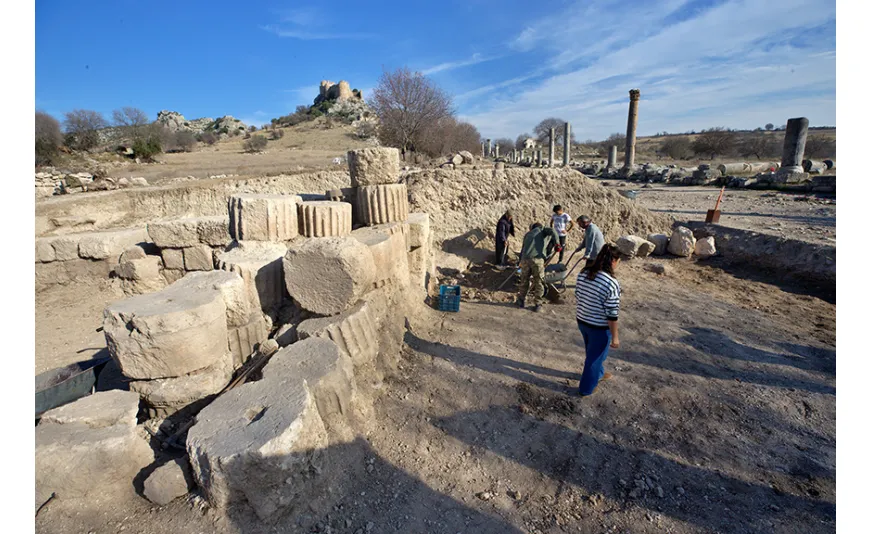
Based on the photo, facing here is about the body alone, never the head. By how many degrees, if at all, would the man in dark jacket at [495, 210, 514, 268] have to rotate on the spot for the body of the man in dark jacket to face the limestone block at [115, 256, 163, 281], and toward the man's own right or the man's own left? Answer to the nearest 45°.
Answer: approximately 135° to the man's own right

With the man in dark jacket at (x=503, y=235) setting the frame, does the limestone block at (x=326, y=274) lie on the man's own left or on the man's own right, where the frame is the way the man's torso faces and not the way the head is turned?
on the man's own right

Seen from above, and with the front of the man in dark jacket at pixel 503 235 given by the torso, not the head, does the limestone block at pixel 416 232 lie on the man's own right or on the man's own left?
on the man's own right
